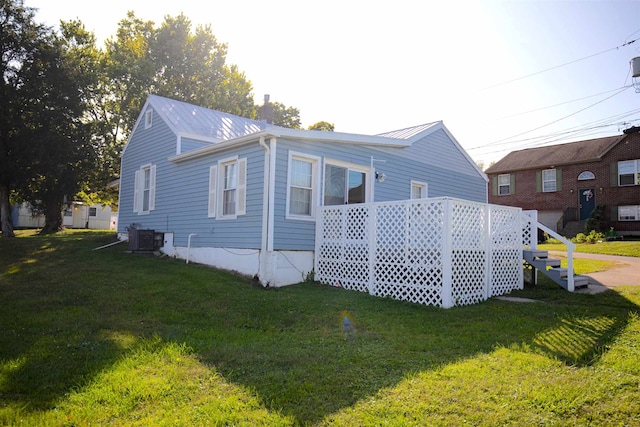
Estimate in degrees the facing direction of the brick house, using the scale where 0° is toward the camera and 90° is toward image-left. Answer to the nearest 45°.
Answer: approximately 45°

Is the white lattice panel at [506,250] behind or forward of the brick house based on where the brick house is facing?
forward

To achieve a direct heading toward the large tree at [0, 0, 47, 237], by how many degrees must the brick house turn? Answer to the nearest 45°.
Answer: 0° — it already faces it

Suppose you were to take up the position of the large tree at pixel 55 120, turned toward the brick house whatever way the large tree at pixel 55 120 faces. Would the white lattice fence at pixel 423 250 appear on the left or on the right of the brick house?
right
